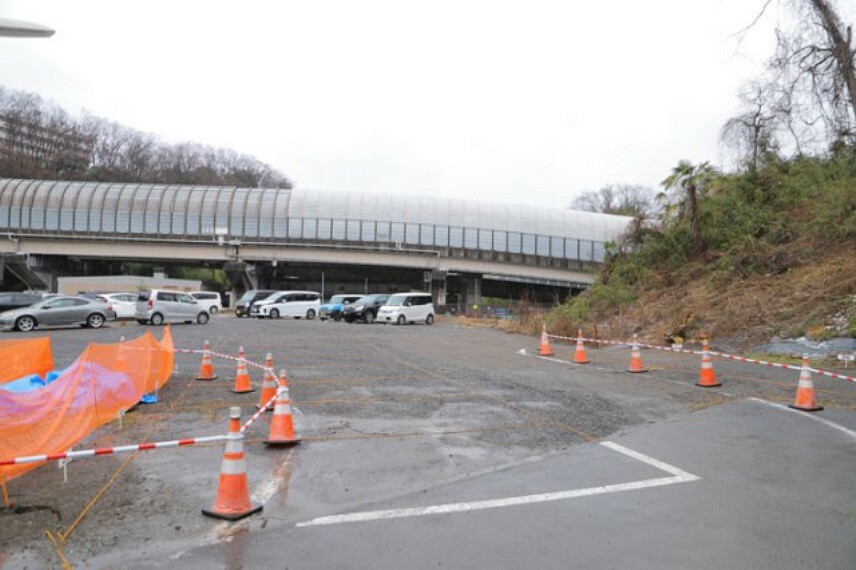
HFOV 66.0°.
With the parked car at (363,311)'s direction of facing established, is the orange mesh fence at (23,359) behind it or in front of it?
in front

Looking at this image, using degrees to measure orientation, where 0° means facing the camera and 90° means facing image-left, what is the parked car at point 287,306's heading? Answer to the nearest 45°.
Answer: approximately 45°

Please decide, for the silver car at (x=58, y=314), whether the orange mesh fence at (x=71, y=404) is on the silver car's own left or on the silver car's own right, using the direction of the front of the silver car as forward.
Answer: on the silver car's own left

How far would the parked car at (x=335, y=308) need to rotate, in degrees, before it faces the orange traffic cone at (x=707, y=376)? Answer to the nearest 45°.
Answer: approximately 45° to its left

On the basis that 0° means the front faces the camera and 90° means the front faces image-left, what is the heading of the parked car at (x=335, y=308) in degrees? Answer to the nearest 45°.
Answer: approximately 45°

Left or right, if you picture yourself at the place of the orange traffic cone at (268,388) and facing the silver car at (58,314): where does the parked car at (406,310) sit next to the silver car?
right

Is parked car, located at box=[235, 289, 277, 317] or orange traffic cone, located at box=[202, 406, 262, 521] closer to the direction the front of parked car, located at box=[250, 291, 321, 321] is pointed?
the orange traffic cone

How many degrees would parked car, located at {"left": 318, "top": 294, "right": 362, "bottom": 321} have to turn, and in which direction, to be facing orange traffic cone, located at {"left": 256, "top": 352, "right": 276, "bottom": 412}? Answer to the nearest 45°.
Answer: approximately 45° to its left

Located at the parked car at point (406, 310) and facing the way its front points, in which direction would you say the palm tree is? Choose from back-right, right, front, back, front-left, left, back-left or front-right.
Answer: left

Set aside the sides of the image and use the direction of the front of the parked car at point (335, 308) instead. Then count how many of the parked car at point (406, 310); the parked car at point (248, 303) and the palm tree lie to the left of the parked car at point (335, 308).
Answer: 2
